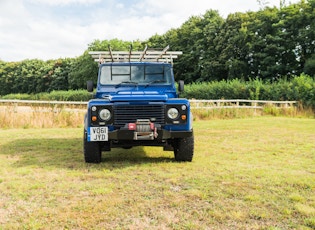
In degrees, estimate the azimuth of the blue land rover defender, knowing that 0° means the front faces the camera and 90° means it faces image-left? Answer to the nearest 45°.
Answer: approximately 0°

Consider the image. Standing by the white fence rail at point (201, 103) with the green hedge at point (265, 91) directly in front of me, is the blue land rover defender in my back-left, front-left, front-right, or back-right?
back-right

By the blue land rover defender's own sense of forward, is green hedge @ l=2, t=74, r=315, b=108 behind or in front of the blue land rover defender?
behind

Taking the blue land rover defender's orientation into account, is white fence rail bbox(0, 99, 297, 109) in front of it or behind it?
behind
